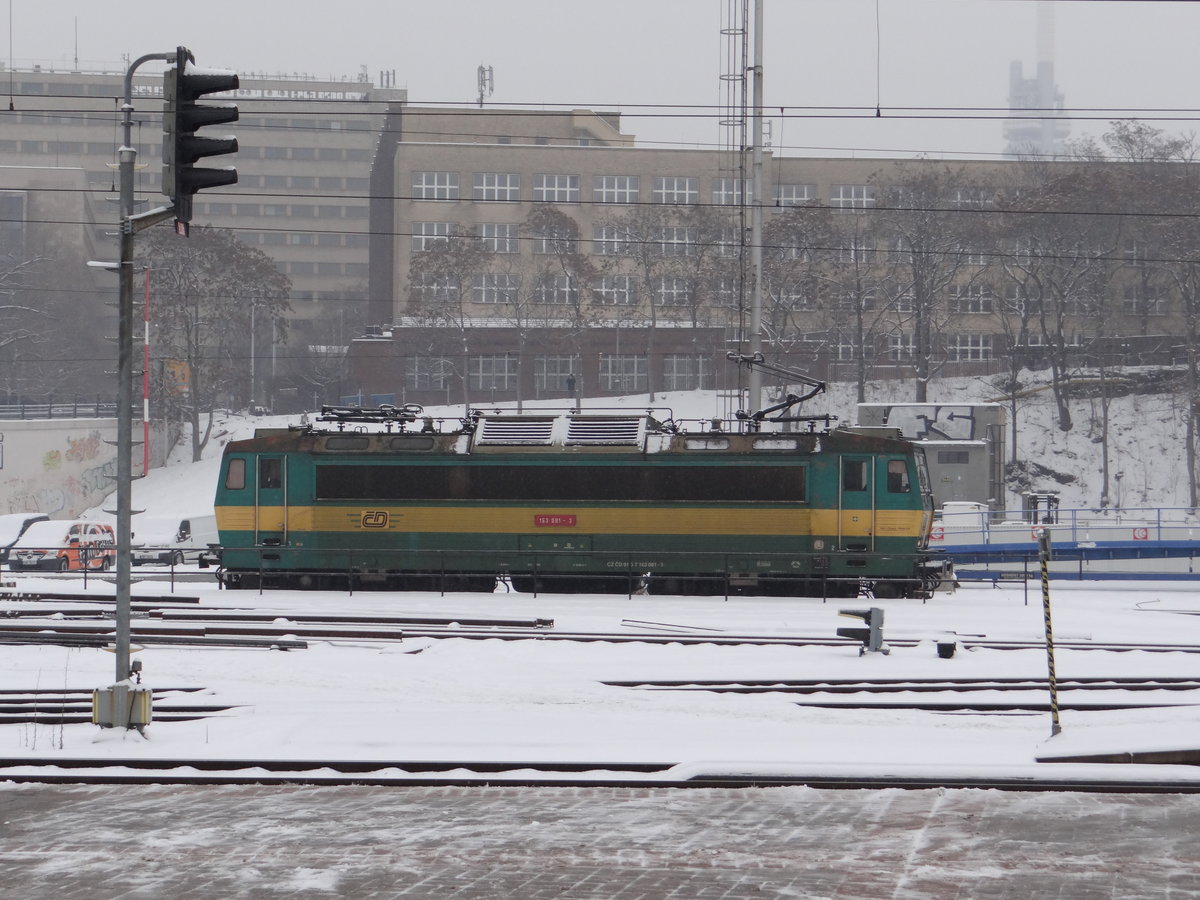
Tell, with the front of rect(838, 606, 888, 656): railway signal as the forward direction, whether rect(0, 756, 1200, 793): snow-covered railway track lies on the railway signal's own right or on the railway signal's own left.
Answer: on the railway signal's own left

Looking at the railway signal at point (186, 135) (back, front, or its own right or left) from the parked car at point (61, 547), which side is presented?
left

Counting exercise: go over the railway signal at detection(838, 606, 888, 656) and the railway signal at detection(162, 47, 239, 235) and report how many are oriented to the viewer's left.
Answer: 1

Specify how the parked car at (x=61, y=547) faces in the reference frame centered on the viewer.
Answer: facing the viewer and to the left of the viewer

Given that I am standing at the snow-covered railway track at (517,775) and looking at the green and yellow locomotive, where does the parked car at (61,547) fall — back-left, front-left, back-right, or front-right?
front-left

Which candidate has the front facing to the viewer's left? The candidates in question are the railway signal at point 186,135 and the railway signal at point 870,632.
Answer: the railway signal at point 870,632

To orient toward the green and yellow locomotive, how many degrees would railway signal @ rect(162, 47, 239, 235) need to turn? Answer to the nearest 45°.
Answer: approximately 45° to its left

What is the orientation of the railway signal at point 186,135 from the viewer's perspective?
to the viewer's right

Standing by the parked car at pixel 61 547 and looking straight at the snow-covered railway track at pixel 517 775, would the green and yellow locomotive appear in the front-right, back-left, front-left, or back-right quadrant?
front-left

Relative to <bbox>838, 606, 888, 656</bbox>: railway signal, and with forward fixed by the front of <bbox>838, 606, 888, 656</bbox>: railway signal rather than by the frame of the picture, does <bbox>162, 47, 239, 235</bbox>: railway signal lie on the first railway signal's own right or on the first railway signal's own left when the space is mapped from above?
on the first railway signal's own left

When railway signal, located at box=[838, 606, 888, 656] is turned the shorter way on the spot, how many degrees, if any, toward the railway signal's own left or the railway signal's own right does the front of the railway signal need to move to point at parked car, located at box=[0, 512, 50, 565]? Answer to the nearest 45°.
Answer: approximately 45° to the railway signal's own right

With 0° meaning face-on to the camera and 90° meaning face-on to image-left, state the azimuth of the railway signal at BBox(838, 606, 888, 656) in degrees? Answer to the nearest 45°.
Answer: approximately 90°
